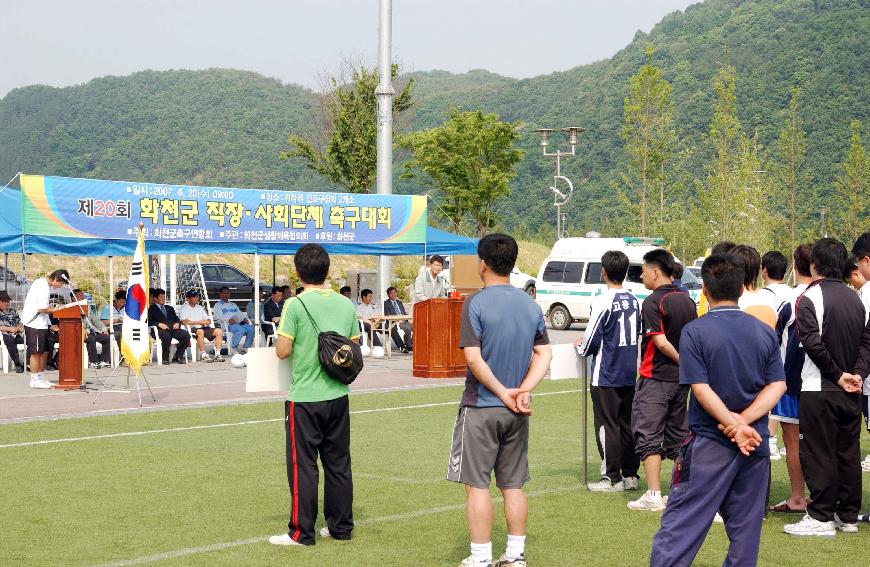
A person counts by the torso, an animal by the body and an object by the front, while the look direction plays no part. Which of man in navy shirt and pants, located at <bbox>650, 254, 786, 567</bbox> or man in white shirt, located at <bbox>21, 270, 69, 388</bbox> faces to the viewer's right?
the man in white shirt

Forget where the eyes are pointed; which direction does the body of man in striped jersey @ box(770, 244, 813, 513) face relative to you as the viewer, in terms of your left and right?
facing to the left of the viewer

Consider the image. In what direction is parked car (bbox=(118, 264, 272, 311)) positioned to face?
to the viewer's right

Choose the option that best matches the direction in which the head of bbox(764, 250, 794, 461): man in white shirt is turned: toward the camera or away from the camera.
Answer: away from the camera

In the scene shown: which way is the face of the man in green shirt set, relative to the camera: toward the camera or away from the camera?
away from the camera

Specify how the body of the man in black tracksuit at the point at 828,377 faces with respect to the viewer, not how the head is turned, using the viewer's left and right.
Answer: facing away from the viewer and to the left of the viewer

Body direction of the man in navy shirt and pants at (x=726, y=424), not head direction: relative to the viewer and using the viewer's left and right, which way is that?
facing away from the viewer

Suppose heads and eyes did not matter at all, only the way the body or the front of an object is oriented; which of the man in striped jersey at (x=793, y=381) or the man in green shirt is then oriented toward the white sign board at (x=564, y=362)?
the man in striped jersey

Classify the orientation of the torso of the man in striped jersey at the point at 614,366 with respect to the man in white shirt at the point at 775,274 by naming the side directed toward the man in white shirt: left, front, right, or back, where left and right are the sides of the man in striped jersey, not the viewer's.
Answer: right

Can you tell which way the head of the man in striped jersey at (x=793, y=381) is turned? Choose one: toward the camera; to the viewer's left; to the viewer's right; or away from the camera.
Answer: away from the camera

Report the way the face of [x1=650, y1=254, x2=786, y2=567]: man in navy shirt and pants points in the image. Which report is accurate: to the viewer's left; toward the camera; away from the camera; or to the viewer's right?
away from the camera
